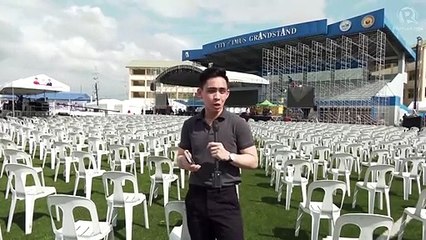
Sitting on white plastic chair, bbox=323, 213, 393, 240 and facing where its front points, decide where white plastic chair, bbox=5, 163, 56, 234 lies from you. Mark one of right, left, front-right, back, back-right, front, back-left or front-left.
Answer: front-left

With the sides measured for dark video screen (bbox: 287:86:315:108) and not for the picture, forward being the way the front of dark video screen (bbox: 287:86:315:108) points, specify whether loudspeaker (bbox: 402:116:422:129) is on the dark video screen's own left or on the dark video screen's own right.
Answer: on the dark video screen's own left

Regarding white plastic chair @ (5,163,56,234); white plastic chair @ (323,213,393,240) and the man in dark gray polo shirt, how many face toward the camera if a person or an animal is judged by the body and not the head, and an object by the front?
1

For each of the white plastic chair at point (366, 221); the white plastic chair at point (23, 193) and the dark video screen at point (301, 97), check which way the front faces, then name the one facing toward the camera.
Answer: the dark video screen

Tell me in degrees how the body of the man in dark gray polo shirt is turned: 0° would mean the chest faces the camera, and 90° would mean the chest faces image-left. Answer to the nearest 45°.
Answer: approximately 0°

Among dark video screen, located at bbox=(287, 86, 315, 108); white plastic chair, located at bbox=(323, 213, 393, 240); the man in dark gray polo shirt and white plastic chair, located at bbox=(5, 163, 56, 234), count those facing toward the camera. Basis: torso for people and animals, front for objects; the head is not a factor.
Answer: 2

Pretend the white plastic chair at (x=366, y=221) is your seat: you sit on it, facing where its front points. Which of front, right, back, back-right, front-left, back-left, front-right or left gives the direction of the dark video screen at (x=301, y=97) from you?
front-right

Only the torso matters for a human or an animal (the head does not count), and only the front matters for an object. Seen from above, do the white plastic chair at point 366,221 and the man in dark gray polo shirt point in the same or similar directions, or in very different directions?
very different directions

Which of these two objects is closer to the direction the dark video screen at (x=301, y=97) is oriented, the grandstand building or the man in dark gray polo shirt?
the man in dark gray polo shirt

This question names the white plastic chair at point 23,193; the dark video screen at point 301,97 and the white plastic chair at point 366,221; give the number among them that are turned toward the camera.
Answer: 1

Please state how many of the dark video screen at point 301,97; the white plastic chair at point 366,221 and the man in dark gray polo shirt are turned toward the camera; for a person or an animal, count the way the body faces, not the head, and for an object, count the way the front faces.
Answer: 2

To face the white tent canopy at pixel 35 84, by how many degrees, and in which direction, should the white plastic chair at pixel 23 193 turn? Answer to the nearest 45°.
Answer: approximately 45° to its left

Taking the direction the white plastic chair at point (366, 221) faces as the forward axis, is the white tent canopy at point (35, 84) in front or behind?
in front

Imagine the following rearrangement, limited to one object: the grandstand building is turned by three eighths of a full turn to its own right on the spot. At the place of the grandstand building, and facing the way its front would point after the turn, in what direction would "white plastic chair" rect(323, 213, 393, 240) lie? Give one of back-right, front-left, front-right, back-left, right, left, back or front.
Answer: back
